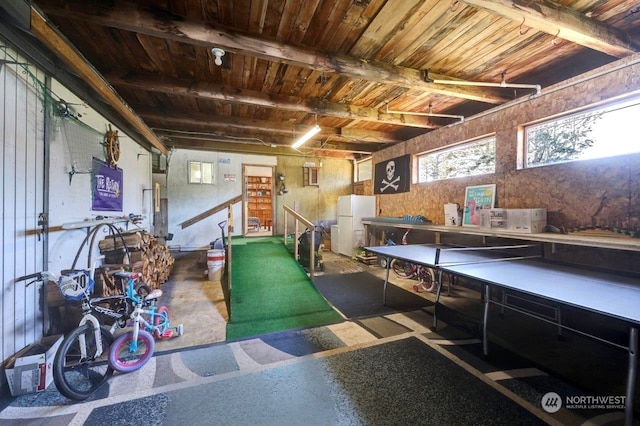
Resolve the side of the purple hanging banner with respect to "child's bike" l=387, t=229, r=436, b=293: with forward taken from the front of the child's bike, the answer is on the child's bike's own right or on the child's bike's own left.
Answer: on the child's bike's own left

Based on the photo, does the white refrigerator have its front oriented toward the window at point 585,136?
no

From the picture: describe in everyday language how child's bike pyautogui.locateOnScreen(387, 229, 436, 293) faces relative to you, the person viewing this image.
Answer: facing away from the viewer and to the left of the viewer

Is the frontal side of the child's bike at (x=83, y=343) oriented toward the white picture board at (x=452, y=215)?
no

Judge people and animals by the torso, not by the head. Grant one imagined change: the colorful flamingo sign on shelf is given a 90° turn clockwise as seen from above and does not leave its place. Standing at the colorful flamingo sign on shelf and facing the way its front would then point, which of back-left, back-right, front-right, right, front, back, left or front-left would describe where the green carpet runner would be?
left

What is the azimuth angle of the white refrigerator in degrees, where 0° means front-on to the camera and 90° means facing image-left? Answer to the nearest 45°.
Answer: approximately 45°

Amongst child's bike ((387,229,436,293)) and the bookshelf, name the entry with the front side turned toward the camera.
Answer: the bookshelf

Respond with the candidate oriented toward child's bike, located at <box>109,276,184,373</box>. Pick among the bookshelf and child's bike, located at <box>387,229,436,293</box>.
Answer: the bookshelf

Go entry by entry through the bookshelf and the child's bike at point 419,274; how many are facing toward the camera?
1

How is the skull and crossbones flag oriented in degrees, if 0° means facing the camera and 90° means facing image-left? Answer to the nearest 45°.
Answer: approximately 45°

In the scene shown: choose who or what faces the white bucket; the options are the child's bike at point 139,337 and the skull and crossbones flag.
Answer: the skull and crossbones flag

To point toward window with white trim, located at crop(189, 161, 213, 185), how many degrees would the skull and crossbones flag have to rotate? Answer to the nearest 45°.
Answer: approximately 45° to its right

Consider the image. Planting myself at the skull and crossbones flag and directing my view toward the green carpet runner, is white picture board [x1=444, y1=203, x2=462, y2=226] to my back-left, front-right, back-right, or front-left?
front-left

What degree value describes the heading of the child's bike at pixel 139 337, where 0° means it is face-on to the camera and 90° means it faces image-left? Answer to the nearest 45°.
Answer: approximately 45°

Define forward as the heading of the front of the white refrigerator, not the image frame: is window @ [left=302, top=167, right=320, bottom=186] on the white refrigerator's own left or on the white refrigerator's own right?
on the white refrigerator's own right
